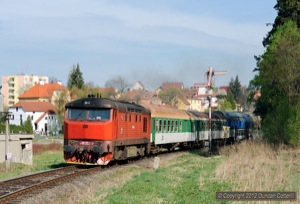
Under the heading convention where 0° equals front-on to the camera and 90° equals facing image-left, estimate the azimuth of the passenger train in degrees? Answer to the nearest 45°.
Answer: approximately 45°

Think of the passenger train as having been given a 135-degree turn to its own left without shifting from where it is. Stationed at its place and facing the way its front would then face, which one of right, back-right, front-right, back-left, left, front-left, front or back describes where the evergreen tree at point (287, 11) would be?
front-left

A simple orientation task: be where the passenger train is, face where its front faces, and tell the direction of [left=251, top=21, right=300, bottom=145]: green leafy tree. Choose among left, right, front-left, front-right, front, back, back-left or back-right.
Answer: back

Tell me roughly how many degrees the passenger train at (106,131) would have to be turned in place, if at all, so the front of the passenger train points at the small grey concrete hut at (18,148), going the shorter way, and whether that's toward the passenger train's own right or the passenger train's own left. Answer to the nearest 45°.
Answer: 0° — it already faces it
